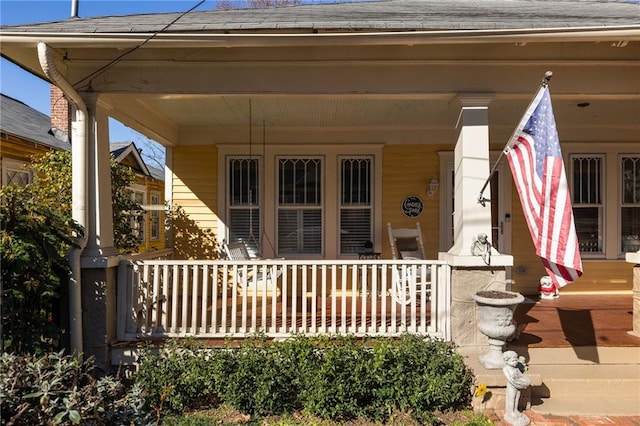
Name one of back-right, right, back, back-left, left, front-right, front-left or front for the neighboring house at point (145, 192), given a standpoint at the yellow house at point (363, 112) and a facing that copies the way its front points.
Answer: back-right

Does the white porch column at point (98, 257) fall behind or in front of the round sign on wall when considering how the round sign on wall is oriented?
in front

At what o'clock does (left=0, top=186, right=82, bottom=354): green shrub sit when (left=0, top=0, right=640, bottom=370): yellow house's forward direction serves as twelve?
The green shrub is roughly at 2 o'clock from the yellow house.

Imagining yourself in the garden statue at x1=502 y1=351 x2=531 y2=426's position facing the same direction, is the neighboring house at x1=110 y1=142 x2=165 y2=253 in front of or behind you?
behind

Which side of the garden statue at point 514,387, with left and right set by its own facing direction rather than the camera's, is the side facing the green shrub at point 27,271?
right

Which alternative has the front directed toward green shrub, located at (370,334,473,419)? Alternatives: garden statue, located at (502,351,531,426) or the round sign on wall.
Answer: the round sign on wall

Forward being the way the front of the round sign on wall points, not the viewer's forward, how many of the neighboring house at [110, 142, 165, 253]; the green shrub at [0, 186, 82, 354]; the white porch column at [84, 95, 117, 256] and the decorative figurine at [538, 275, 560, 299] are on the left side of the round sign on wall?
1

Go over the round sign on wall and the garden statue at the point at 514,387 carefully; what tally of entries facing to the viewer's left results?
0

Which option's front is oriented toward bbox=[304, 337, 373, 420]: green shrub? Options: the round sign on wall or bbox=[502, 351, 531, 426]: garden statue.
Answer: the round sign on wall

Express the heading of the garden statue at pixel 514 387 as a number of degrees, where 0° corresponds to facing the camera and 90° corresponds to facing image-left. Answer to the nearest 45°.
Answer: approximately 315°

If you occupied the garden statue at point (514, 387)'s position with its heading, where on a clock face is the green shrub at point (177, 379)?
The green shrub is roughly at 4 o'clock from the garden statue.

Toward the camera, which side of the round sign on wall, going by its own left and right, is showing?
front

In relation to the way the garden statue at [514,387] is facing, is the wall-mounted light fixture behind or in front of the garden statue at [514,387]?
behind
